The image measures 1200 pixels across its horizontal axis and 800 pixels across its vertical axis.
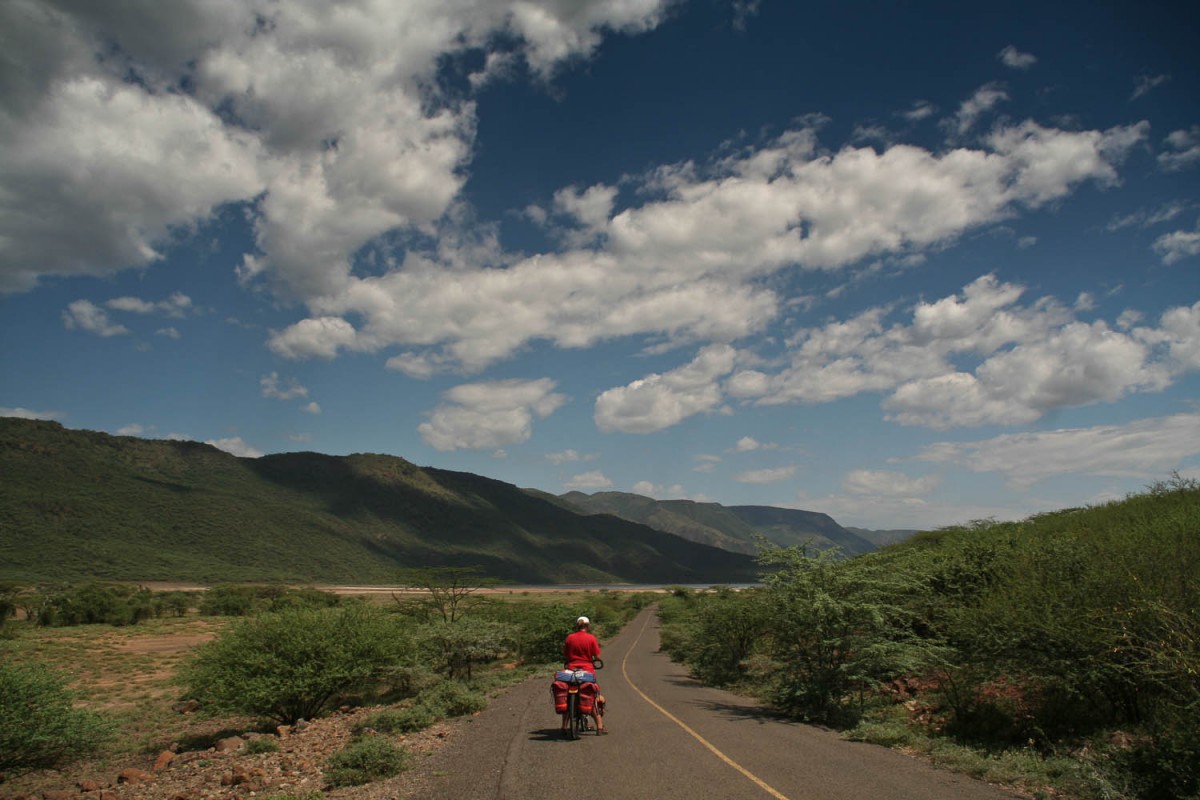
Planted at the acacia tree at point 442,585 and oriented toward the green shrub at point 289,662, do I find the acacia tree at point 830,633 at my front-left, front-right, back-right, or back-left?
front-left

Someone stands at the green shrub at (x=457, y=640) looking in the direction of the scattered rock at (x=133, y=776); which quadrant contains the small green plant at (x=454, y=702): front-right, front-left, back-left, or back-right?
front-left

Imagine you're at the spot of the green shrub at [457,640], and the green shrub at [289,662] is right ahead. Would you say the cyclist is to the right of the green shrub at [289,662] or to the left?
left

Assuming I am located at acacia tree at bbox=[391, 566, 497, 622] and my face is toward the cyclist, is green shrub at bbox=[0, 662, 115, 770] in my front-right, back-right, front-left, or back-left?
front-right

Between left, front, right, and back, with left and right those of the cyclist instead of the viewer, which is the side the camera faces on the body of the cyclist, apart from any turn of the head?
back

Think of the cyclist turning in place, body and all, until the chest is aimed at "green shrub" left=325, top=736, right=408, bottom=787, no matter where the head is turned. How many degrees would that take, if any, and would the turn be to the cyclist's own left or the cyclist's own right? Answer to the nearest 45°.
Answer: approximately 90° to the cyclist's own left

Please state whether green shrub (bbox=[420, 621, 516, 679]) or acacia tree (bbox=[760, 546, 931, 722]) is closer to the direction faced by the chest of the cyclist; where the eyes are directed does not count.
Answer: the green shrub

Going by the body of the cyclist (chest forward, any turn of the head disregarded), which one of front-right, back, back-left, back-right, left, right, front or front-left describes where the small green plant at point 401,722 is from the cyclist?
front-left

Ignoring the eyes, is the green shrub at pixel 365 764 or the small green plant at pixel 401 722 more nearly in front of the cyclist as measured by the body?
the small green plant

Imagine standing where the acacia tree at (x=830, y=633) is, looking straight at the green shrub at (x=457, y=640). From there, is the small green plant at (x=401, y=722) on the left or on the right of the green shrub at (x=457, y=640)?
left

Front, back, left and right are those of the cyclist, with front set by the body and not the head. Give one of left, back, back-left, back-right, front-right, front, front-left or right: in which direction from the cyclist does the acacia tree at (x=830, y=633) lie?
front-right

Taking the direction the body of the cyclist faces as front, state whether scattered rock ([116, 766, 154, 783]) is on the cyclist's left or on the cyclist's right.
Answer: on the cyclist's left

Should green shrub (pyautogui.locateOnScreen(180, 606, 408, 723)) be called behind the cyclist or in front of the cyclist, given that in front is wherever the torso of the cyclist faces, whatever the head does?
in front
